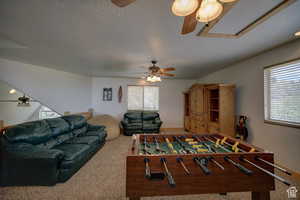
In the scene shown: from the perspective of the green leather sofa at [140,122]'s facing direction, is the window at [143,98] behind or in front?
behind

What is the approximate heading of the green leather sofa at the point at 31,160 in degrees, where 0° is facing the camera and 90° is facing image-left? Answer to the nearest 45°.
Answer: approximately 315°

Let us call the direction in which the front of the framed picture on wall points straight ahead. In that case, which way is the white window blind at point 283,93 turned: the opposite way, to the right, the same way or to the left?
to the right

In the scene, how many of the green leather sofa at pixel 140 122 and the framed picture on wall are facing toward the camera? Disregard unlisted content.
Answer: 2

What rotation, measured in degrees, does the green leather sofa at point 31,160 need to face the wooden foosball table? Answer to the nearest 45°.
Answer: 0° — it already faces it

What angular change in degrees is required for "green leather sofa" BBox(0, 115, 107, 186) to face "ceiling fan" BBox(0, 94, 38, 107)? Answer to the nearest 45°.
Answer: approximately 135° to its left

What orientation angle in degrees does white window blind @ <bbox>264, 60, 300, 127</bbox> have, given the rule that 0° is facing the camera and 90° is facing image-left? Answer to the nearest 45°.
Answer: approximately 45°

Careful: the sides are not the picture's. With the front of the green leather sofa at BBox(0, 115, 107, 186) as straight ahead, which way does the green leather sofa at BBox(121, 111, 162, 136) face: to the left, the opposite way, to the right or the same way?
to the right

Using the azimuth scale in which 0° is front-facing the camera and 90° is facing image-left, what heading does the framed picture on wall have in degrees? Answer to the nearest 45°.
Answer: approximately 0°
